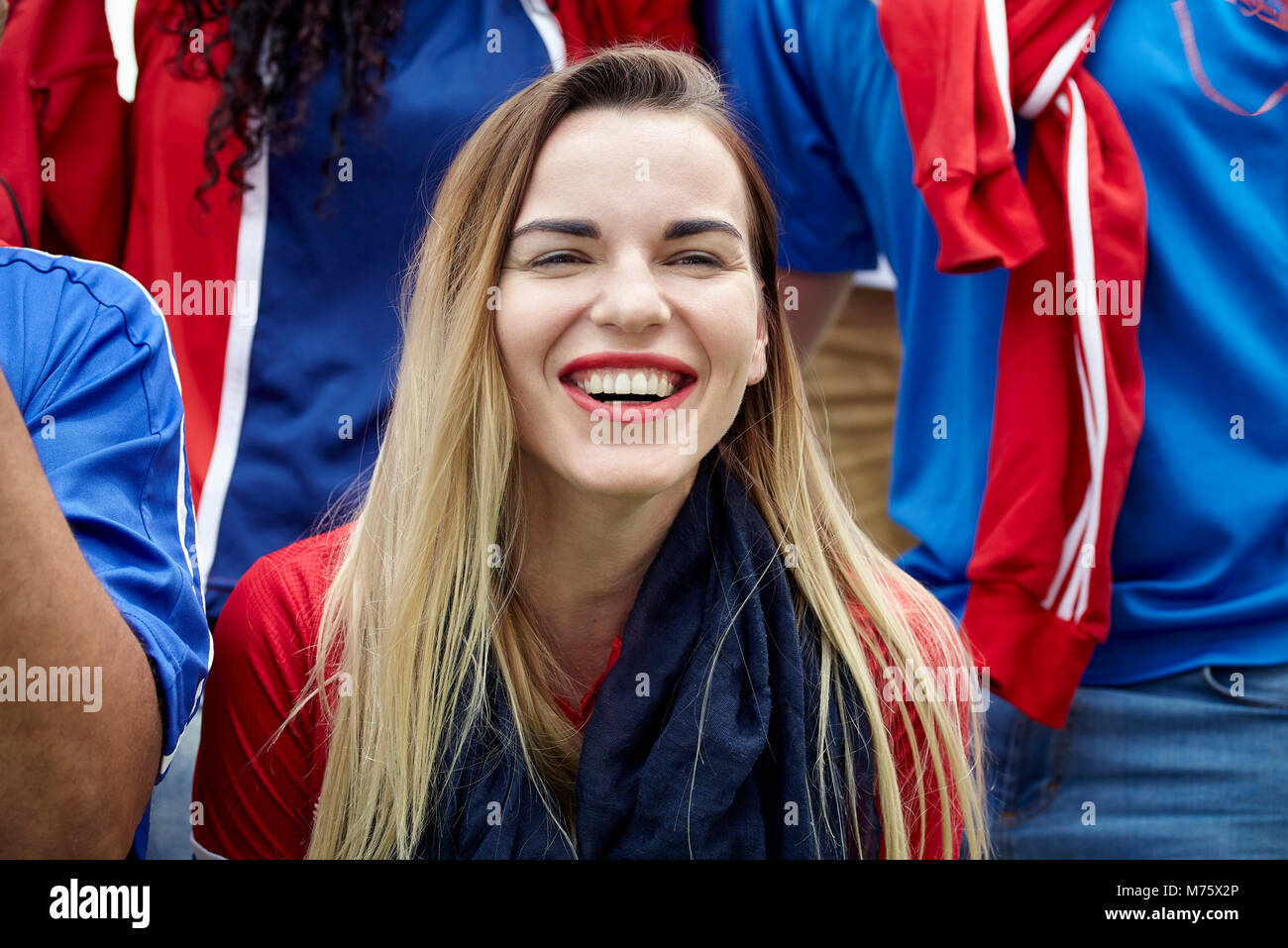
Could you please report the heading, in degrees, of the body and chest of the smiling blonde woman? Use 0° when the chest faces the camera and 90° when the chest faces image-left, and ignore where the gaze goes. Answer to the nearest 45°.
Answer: approximately 0°
